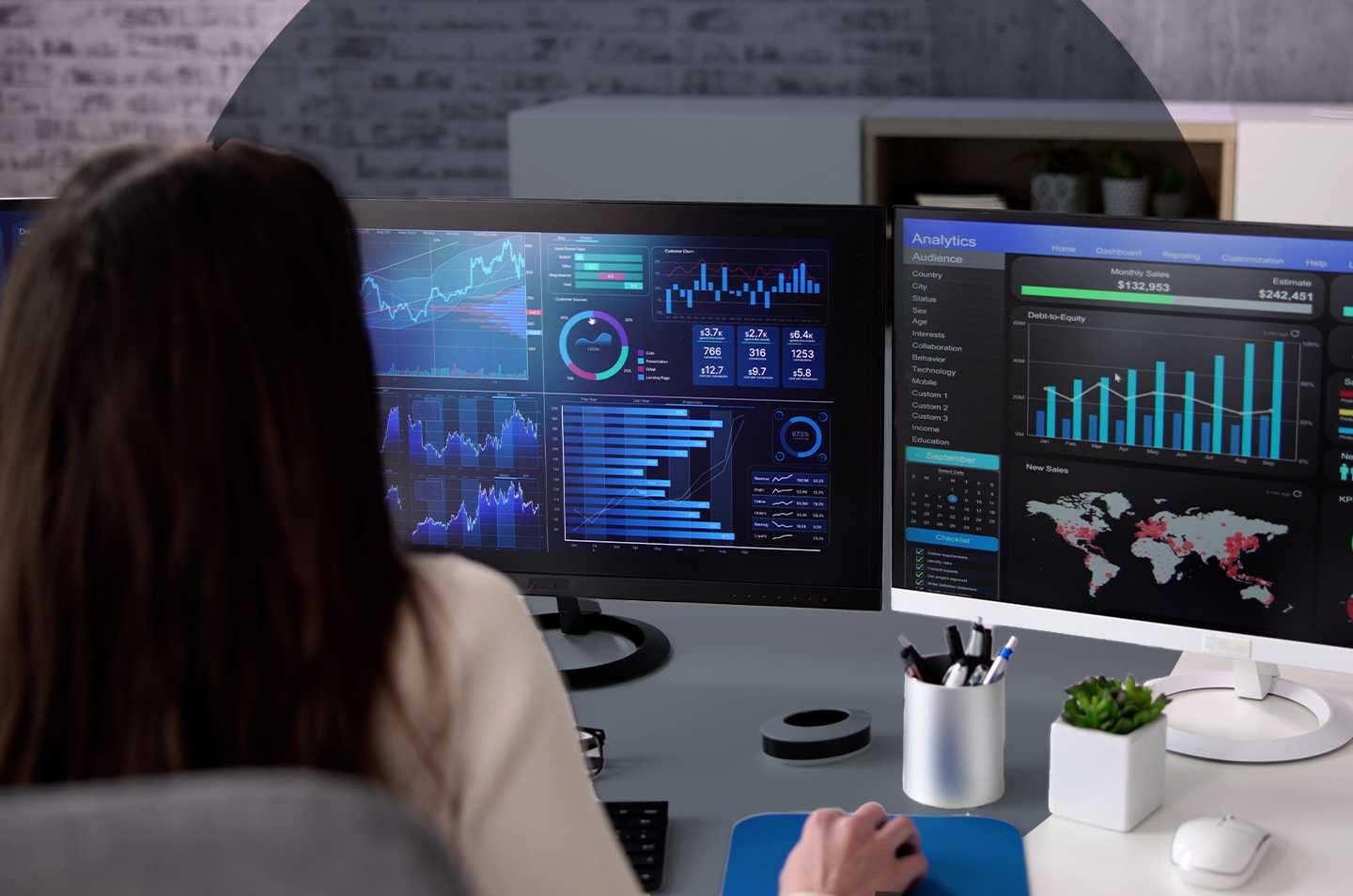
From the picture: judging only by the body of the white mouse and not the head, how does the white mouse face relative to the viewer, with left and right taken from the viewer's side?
facing away from the viewer and to the right of the viewer

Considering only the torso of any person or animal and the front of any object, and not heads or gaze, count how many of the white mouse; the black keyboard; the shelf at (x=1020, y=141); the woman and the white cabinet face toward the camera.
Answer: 3

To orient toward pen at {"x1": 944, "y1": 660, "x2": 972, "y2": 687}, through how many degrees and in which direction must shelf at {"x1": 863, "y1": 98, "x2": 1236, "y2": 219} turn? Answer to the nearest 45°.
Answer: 0° — it already faces it

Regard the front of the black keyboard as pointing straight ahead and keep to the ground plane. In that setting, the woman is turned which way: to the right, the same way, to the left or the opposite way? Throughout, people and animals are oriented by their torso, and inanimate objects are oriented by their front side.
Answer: the opposite way

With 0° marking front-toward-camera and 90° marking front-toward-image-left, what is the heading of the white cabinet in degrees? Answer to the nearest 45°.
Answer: approximately 0°

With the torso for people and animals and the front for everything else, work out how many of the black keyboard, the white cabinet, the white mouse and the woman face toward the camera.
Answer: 2

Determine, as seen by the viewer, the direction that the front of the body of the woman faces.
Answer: away from the camera

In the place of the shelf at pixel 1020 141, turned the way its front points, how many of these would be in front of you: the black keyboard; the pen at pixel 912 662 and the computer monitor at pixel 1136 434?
3
